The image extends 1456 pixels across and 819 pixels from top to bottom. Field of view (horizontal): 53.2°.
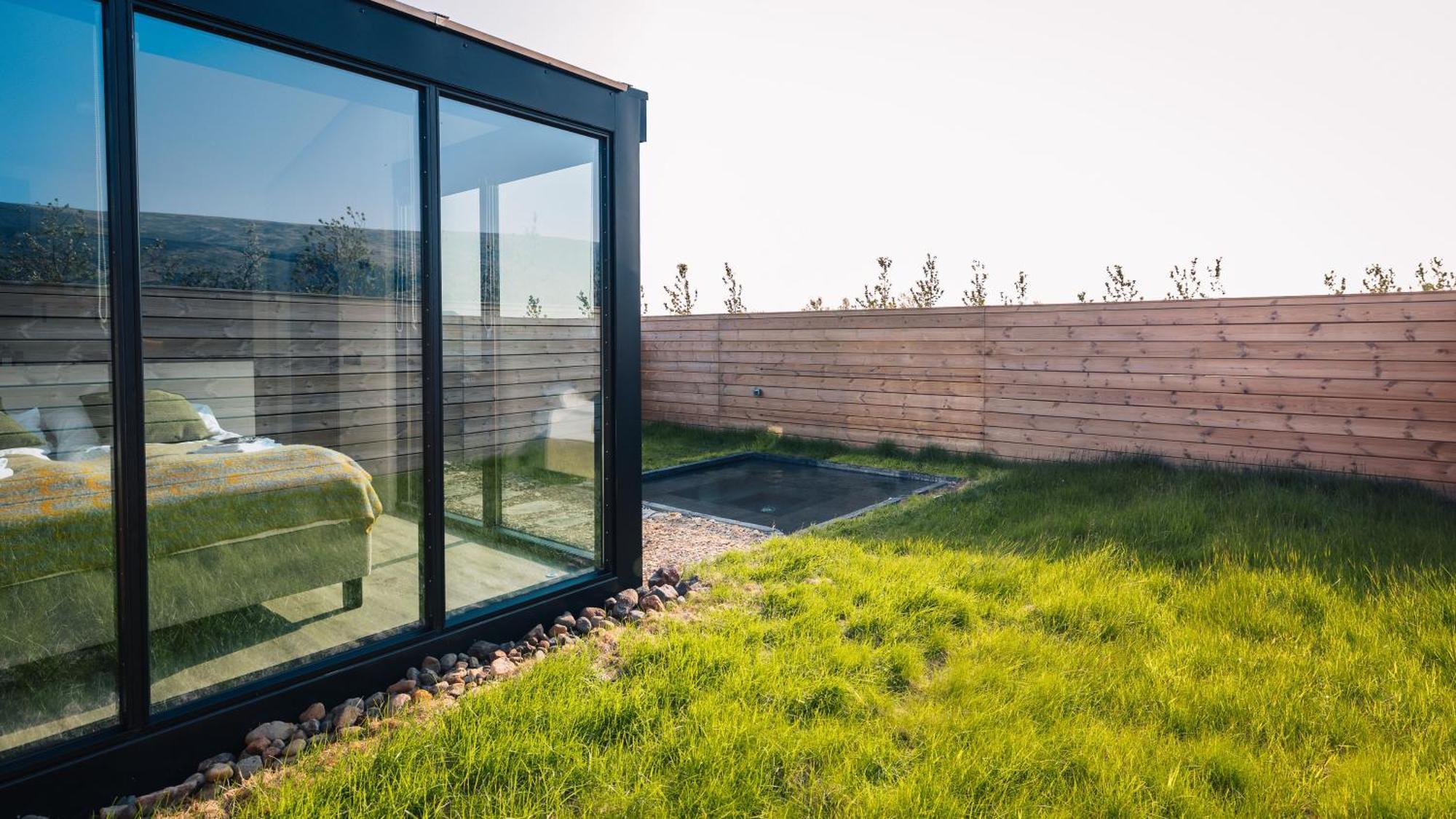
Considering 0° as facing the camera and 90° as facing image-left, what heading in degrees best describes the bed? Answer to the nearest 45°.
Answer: approximately 315°
